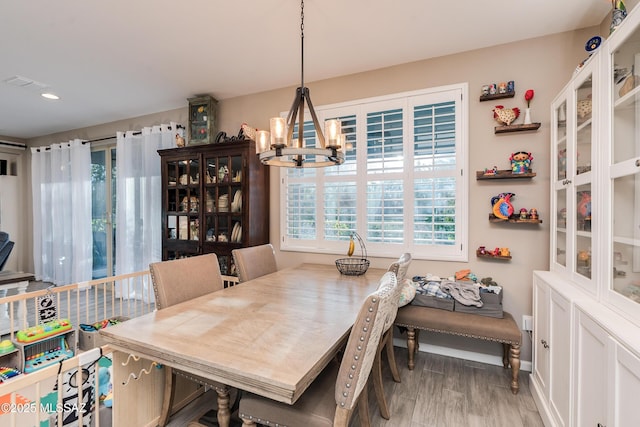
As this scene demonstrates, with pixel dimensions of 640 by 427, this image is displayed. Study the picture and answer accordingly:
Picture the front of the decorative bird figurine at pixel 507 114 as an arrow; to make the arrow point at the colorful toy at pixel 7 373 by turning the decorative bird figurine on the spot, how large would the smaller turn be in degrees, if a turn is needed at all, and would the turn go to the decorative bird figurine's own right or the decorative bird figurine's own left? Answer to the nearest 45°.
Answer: approximately 45° to the decorative bird figurine's own left

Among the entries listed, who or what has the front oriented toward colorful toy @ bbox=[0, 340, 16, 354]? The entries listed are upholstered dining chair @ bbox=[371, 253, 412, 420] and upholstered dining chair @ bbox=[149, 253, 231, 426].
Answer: upholstered dining chair @ bbox=[371, 253, 412, 420]

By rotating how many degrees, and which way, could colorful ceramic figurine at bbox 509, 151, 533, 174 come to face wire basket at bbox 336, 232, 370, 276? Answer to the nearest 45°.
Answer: approximately 45° to its right

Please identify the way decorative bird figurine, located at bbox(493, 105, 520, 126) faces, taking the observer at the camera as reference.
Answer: facing to the left of the viewer

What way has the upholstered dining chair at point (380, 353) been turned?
to the viewer's left

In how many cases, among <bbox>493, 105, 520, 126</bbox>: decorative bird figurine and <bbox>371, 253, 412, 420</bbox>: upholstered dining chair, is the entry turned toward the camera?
0

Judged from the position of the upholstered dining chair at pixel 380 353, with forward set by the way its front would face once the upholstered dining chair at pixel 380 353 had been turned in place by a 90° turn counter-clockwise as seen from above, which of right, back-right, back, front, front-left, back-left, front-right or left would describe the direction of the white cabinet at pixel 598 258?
left

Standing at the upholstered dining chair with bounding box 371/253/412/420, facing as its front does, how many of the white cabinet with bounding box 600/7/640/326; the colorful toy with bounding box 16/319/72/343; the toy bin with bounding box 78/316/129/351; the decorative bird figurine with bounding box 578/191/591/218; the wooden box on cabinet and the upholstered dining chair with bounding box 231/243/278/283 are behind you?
2
